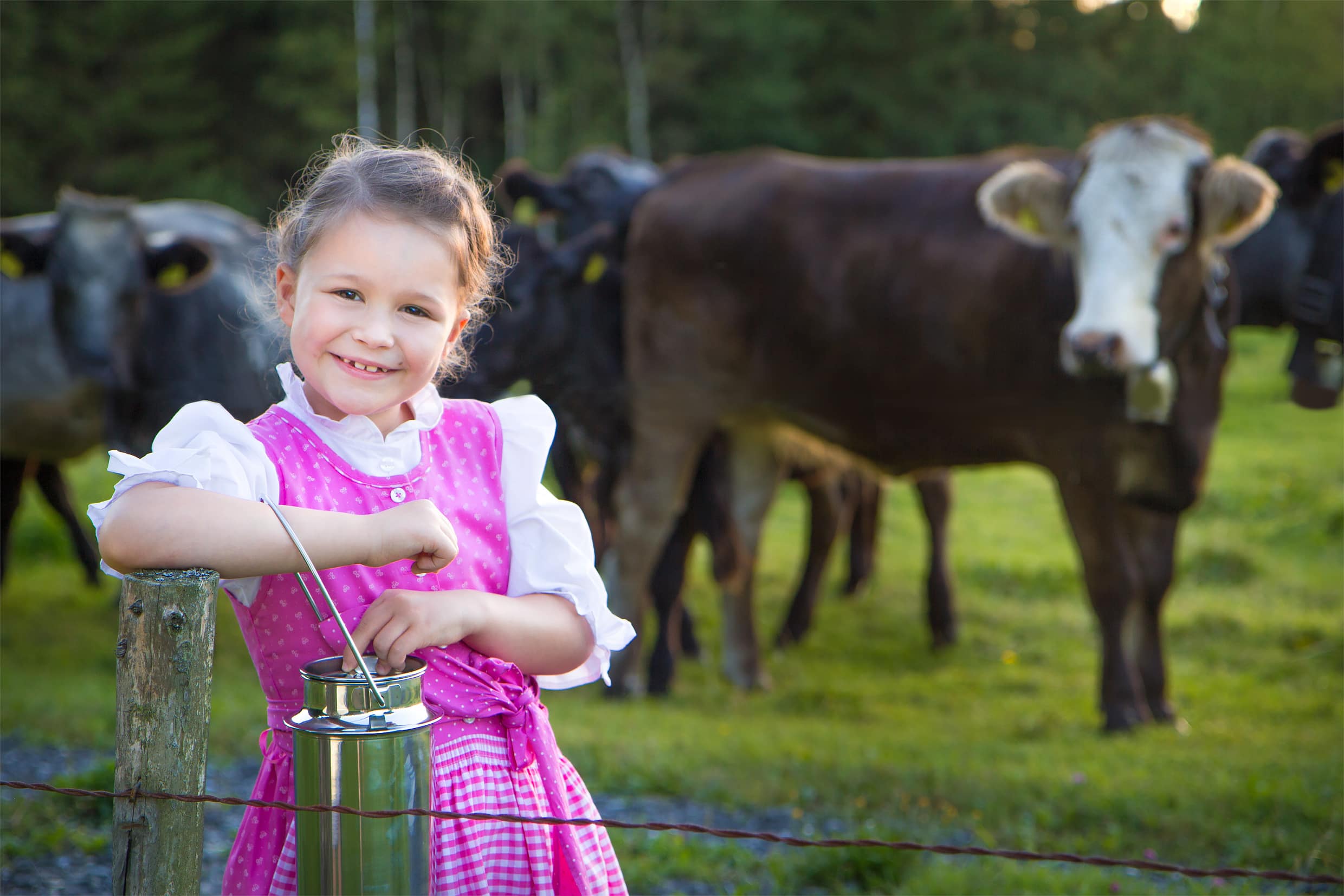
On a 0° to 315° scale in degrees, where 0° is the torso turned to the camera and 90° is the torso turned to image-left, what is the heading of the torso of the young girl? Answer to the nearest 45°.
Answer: approximately 0°

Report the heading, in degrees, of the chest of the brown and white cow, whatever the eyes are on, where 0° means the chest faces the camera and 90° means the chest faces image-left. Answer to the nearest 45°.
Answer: approximately 315°

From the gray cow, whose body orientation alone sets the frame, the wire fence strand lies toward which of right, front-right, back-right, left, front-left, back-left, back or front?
front-left

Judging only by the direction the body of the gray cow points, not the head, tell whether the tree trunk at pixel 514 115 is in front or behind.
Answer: behind

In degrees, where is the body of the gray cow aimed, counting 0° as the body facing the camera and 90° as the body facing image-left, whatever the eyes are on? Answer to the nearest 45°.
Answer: approximately 45°

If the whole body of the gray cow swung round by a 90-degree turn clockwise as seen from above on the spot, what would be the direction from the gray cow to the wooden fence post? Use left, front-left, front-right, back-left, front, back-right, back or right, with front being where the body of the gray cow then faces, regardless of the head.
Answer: back-left

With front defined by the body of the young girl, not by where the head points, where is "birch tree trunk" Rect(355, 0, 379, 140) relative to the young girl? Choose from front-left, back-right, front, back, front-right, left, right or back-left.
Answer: back

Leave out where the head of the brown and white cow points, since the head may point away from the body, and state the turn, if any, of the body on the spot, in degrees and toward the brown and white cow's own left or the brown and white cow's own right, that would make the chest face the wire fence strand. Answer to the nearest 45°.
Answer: approximately 45° to the brown and white cow's own right

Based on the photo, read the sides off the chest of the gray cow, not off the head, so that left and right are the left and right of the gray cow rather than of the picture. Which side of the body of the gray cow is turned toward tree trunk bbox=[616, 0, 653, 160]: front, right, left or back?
back

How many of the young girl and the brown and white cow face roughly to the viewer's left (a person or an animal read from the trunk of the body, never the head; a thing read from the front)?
0
